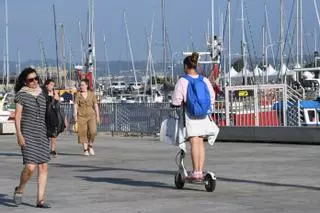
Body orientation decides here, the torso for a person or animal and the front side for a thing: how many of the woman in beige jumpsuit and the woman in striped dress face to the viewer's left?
0

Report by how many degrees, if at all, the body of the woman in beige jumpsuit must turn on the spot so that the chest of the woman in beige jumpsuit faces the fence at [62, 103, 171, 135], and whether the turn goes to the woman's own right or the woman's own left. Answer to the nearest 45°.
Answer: approximately 180°

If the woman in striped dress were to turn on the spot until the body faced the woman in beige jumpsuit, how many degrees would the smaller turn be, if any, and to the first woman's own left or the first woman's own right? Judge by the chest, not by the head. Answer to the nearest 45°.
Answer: approximately 135° to the first woman's own left

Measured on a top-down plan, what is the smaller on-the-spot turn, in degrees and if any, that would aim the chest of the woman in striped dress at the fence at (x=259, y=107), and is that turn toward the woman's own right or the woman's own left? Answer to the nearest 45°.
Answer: approximately 90° to the woman's own left

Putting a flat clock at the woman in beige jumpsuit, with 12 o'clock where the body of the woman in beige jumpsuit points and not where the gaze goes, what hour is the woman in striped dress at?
The woman in striped dress is roughly at 12 o'clock from the woman in beige jumpsuit.

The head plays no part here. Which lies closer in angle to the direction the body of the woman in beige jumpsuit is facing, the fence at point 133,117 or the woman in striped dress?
the woman in striped dress

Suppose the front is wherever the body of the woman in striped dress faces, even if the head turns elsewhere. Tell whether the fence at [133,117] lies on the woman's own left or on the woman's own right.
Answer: on the woman's own left

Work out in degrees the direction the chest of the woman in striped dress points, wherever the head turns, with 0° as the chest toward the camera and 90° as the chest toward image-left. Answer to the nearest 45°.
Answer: approximately 315°
